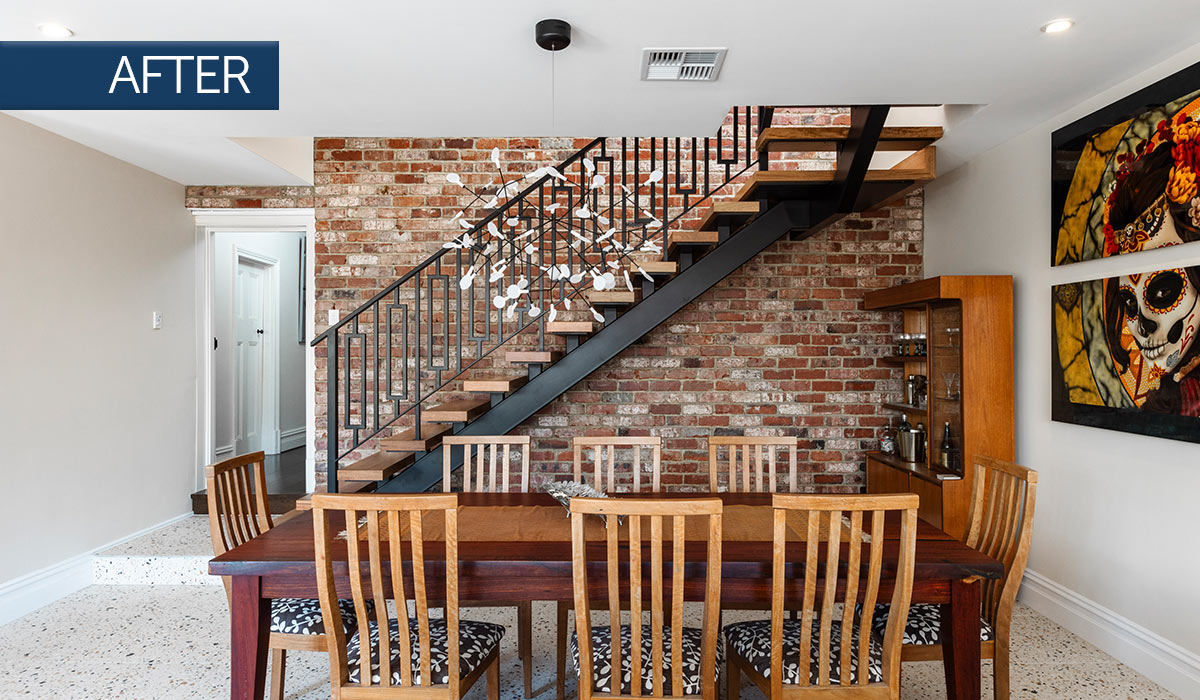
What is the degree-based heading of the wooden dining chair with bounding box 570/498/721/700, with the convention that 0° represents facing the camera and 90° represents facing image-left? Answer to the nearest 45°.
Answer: approximately 180°

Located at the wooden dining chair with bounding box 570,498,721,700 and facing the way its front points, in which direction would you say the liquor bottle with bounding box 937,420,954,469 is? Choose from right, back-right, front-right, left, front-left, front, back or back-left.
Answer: front-right

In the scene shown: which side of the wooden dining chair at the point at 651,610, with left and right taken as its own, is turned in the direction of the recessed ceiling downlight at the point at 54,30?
left

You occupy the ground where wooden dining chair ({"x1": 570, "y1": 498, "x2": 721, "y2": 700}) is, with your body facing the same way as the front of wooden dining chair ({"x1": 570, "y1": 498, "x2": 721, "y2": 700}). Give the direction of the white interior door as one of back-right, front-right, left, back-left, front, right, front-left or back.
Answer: front-left

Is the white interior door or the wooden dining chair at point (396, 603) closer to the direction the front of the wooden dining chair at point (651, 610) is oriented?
the white interior door

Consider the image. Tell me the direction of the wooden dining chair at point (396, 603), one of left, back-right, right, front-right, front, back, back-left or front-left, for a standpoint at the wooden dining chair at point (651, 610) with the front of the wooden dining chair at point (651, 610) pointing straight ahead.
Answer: left

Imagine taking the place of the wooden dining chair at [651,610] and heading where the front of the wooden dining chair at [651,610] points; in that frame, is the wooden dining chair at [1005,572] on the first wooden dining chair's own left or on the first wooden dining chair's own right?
on the first wooden dining chair's own right

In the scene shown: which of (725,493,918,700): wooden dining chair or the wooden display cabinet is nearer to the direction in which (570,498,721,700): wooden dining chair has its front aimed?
the wooden display cabinet

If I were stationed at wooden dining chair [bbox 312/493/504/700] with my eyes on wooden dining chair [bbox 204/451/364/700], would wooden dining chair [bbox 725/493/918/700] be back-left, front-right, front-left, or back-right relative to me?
back-right

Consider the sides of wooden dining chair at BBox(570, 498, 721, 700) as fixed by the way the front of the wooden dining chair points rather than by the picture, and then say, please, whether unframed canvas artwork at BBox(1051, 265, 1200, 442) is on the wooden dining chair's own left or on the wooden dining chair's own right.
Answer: on the wooden dining chair's own right

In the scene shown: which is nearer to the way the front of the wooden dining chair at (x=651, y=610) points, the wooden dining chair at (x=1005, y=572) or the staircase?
the staircase

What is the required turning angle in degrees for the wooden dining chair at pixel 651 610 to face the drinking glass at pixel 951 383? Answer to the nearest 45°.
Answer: approximately 45° to its right

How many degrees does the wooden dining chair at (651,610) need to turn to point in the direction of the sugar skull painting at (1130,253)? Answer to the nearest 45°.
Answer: approximately 45° to its right
